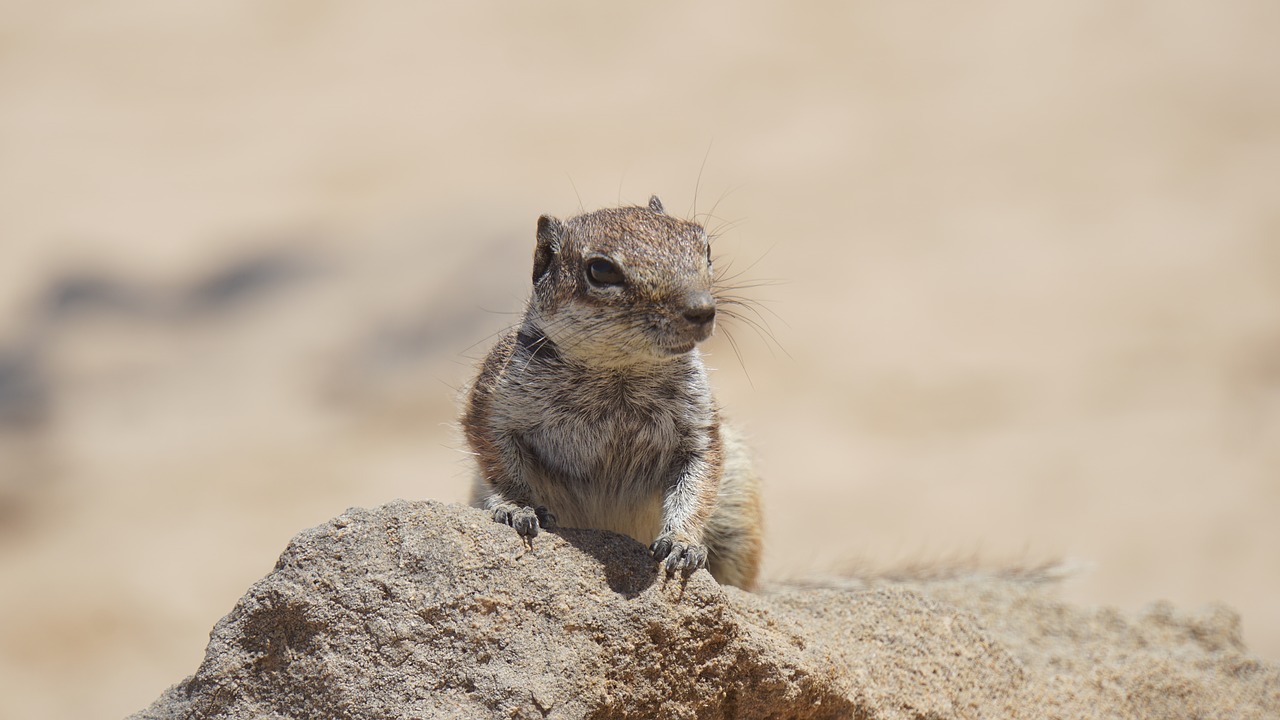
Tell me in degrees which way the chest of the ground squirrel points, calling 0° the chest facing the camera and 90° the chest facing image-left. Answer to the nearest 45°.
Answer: approximately 0°
